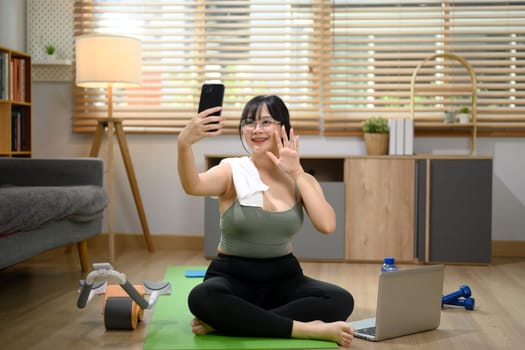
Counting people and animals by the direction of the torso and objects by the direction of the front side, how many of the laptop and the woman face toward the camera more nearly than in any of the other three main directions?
1

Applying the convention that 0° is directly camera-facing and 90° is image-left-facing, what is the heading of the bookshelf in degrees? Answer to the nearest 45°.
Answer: approximately 315°

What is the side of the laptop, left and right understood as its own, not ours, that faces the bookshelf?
front

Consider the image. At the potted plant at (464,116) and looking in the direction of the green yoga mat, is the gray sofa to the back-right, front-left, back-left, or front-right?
front-right

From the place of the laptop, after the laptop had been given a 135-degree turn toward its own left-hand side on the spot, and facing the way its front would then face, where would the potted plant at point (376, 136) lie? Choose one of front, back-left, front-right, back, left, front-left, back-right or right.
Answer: back

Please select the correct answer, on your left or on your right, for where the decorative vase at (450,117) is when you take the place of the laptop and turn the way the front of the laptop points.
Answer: on your right

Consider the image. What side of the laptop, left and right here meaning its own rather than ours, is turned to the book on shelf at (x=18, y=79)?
front

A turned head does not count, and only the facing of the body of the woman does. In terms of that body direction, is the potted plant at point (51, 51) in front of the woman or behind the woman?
behind

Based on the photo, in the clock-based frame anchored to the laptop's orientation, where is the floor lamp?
The floor lamp is roughly at 12 o'clock from the laptop.

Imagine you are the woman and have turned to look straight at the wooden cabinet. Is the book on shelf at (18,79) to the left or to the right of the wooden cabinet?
left

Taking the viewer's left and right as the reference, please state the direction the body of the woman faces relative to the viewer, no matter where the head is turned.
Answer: facing the viewer

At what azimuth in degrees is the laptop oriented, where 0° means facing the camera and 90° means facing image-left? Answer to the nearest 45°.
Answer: approximately 135°

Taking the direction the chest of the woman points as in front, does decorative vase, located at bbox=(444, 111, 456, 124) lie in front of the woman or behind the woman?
behind
